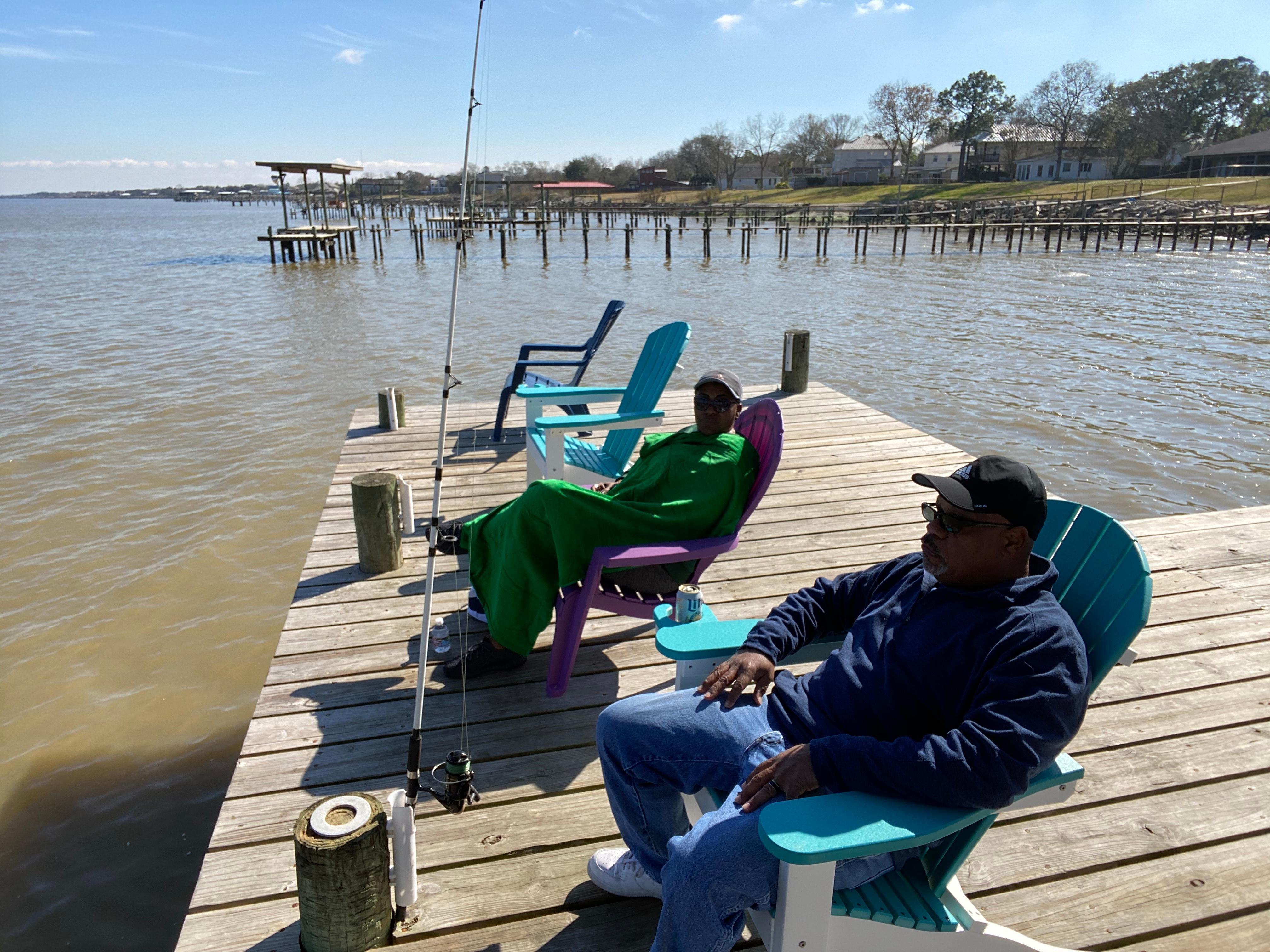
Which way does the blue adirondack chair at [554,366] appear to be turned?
to the viewer's left

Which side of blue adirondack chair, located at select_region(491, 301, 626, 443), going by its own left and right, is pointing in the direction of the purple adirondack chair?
left

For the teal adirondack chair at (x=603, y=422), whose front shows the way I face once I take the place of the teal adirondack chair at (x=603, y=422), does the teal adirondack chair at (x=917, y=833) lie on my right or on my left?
on my left

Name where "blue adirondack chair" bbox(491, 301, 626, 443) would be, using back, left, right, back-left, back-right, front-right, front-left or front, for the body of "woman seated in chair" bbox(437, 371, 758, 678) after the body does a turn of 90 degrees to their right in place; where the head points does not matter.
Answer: front-right

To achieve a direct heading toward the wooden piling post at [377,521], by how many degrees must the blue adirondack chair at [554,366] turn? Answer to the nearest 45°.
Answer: approximately 90° to its left

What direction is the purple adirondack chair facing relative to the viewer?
to the viewer's left

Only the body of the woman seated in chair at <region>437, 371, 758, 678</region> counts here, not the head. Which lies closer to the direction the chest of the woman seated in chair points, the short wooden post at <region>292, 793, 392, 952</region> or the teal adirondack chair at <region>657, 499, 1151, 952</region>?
the short wooden post

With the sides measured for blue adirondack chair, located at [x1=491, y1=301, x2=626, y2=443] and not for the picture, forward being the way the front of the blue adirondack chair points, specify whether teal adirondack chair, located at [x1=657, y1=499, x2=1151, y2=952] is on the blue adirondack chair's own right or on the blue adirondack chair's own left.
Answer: on the blue adirondack chair's own left

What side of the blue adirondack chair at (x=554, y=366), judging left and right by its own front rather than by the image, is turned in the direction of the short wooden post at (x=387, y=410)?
front

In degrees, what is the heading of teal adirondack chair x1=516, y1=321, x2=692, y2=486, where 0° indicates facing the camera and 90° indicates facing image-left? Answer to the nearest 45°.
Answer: approximately 90°

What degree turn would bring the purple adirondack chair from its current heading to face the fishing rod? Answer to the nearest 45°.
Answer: approximately 90° to its left

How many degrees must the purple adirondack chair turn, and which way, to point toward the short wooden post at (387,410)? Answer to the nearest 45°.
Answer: approximately 45° to its right

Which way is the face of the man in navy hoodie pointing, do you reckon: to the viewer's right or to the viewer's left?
to the viewer's left

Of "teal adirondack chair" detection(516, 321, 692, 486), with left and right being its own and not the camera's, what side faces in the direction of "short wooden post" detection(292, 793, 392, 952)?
left
